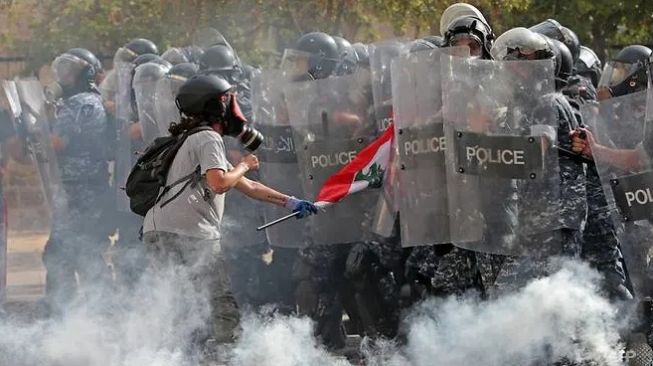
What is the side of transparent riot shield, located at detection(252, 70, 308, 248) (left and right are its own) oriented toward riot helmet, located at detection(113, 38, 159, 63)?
right

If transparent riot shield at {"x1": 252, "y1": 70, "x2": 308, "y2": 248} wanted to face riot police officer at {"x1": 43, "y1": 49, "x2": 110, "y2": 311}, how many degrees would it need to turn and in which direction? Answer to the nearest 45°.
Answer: approximately 90° to its right

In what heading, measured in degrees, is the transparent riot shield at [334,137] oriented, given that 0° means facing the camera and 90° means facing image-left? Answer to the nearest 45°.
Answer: approximately 0°

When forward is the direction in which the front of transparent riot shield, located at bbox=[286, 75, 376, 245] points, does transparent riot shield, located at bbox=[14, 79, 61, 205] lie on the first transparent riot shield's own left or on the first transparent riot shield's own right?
on the first transparent riot shield's own right

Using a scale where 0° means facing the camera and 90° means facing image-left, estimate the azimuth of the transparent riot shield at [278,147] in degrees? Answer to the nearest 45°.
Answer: approximately 45°
